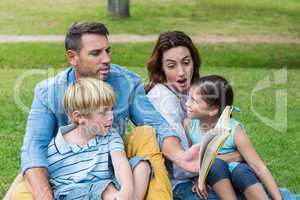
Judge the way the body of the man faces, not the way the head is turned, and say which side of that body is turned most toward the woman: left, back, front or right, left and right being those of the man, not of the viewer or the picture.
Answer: left

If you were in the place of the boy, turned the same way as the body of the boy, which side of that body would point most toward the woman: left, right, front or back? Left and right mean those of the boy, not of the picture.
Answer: left

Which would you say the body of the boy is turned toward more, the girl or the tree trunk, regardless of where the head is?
the girl

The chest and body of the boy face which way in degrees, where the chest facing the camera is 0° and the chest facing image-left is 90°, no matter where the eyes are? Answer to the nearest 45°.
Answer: approximately 315°

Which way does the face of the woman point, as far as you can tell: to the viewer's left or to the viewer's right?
to the viewer's right

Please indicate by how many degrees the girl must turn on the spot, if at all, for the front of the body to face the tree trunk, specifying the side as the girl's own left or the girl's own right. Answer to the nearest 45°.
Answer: approximately 135° to the girl's own right

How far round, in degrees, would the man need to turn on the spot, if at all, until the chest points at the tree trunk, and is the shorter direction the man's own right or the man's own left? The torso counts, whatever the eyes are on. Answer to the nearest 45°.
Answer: approximately 135° to the man's own left

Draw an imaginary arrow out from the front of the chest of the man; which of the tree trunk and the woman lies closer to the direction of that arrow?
the woman

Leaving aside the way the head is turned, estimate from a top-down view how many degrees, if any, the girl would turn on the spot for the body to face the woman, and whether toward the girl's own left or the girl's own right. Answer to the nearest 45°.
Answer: approximately 90° to the girl's own right

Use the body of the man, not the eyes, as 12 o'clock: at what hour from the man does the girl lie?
The girl is roughly at 11 o'clock from the man.

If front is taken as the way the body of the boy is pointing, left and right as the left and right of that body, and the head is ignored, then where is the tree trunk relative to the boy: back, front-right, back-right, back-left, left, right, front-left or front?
back-left

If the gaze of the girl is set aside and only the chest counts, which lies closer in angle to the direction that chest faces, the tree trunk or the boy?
the boy

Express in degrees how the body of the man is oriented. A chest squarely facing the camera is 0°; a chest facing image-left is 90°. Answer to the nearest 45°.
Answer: approximately 315°

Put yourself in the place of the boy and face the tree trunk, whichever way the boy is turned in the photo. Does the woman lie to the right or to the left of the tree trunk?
right
